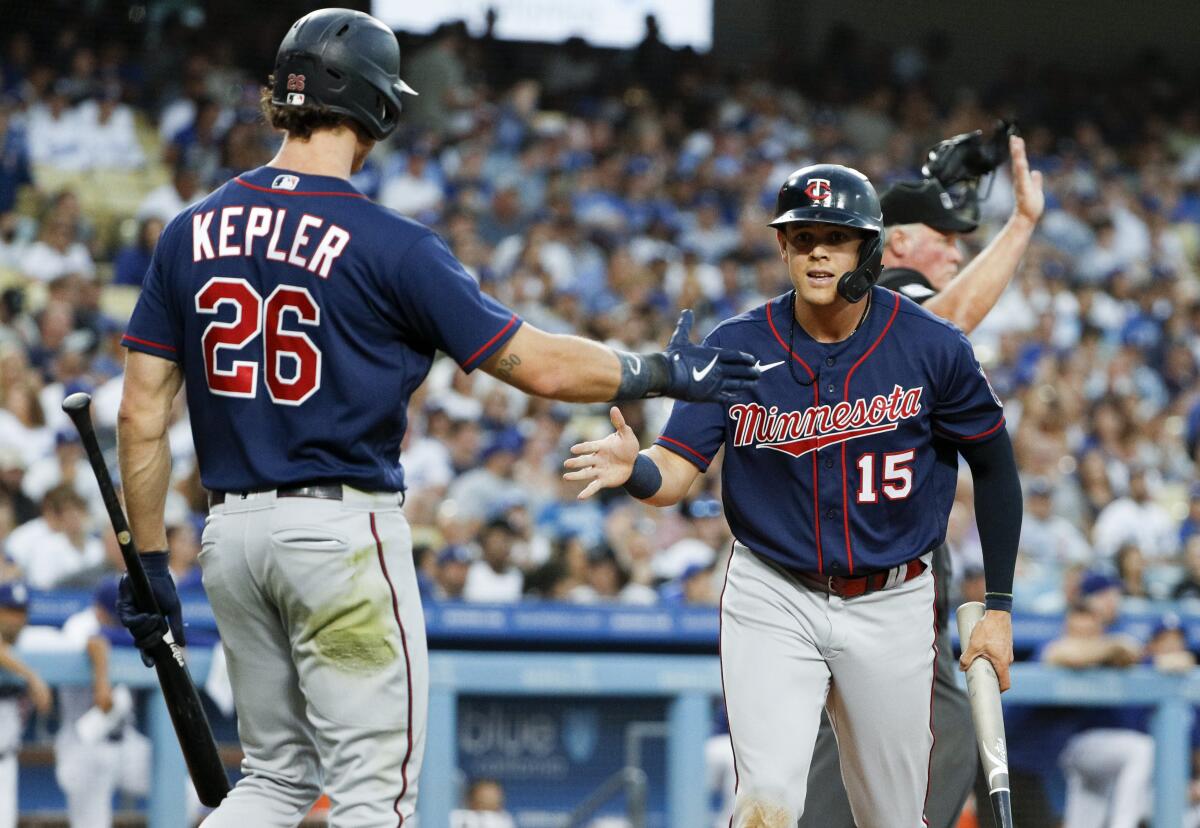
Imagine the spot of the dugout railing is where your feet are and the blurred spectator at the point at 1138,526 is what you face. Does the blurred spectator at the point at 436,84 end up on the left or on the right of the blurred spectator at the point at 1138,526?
left

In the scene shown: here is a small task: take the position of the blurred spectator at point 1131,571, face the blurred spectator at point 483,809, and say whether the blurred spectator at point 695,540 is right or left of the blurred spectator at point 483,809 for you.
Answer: right

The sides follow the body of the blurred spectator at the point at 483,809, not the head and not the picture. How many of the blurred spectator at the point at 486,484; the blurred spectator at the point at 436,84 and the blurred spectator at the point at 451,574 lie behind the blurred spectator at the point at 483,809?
3

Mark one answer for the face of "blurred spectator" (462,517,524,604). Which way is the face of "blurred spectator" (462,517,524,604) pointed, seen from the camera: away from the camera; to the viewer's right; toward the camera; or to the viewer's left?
toward the camera

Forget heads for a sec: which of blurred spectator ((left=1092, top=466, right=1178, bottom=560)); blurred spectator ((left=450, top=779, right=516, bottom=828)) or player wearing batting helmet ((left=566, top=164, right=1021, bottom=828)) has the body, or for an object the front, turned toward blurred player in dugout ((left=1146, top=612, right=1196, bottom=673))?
blurred spectator ((left=1092, top=466, right=1178, bottom=560))

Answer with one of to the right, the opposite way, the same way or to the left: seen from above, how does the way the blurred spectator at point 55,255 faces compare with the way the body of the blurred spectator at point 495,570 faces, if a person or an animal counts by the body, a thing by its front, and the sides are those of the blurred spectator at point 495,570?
the same way

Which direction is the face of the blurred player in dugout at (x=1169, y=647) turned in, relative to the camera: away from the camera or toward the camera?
toward the camera

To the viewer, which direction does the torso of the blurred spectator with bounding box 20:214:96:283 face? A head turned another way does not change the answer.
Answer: toward the camera

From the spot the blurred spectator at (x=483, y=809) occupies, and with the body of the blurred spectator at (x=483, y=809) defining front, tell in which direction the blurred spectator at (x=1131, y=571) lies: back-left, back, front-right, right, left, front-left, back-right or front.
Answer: back-left

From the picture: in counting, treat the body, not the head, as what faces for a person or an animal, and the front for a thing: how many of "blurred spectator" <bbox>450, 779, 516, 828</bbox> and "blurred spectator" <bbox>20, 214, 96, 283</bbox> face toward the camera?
2

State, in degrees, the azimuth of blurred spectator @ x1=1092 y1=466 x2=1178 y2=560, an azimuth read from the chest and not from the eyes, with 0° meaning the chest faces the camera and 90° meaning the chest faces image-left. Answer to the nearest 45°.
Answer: approximately 0°

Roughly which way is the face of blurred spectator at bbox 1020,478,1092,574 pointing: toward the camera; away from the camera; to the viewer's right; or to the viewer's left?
toward the camera

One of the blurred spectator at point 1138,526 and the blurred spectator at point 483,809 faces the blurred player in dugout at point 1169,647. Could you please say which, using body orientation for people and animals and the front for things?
the blurred spectator at point 1138,526

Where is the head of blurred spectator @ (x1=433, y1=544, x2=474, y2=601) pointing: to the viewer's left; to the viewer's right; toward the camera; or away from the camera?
toward the camera

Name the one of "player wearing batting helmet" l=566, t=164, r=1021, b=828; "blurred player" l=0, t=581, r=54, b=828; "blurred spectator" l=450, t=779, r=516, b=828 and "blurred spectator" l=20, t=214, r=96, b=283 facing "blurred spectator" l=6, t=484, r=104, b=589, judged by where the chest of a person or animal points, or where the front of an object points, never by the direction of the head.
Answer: "blurred spectator" l=20, t=214, r=96, b=283

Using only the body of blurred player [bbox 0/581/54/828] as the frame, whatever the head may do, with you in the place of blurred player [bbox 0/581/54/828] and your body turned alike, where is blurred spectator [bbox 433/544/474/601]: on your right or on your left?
on your left

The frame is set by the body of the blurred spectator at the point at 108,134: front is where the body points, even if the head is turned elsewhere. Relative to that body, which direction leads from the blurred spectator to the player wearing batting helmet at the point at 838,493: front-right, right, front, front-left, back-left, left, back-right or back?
front

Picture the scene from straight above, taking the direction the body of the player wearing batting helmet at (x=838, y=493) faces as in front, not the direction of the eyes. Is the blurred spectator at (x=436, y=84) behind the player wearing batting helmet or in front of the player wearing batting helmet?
behind

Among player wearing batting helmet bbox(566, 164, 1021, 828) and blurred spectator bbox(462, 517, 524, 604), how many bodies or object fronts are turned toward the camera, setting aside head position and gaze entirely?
2
